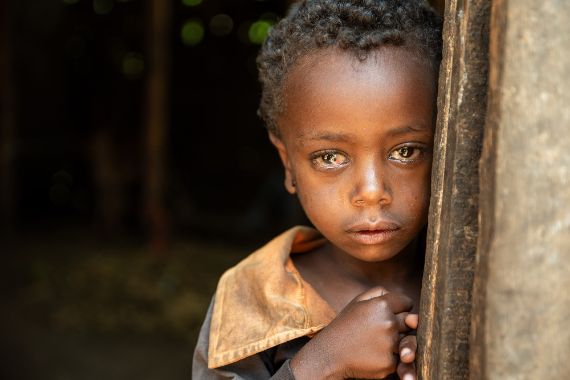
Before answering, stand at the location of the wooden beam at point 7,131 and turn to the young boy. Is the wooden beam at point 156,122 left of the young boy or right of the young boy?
left

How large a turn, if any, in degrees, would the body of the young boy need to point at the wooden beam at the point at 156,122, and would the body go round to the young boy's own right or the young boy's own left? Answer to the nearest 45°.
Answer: approximately 180°

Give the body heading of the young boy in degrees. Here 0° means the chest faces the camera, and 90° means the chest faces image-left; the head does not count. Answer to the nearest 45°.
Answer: approximately 0°

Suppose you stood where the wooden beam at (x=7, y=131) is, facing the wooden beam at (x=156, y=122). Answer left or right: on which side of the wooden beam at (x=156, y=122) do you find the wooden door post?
right

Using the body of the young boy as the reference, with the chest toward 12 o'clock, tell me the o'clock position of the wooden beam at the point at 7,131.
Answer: The wooden beam is roughly at 5 o'clock from the young boy.
